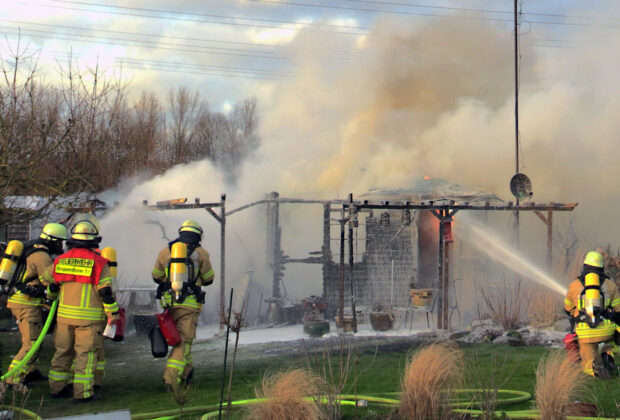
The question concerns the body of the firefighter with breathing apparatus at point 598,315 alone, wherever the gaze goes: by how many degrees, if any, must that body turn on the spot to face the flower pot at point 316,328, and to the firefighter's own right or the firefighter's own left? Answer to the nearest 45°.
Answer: approximately 45° to the firefighter's own left

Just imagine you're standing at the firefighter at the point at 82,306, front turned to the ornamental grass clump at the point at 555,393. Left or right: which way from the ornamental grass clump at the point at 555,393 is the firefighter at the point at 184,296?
left

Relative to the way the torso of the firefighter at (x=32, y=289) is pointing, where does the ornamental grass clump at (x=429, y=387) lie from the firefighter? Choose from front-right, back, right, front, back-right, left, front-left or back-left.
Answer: front-right

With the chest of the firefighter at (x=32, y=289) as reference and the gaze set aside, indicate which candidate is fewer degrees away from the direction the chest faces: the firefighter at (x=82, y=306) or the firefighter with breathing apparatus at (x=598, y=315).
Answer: the firefighter with breathing apparatus

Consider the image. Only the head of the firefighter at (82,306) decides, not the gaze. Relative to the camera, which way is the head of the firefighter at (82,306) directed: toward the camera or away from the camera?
away from the camera

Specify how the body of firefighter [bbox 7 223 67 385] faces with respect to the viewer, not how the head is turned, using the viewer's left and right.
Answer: facing to the right of the viewer

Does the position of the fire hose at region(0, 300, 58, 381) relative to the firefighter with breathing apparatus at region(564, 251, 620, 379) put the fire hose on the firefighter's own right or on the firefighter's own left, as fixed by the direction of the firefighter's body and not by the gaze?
on the firefighter's own left

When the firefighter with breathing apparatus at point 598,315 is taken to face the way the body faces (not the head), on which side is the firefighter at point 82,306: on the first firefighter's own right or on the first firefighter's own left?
on the first firefighter's own left

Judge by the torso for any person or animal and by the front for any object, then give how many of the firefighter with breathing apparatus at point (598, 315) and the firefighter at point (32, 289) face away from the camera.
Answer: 1

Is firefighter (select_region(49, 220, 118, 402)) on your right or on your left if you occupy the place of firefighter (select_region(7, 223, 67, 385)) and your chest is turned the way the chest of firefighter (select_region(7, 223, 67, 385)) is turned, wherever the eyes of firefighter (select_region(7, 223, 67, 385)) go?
on your right
